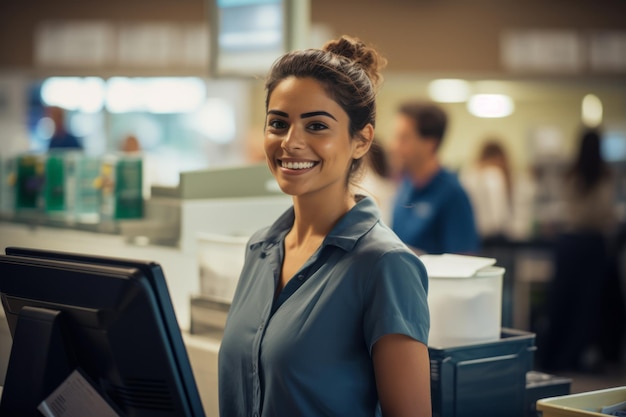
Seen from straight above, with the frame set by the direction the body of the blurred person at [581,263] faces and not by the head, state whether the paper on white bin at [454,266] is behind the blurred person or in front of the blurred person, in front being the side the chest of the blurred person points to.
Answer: behind

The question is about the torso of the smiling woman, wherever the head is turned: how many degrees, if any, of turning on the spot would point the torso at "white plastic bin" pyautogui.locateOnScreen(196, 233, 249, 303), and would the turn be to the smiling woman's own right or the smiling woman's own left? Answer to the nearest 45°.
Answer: approximately 135° to the smiling woman's own right

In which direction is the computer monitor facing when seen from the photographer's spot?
facing away from the viewer and to the right of the viewer

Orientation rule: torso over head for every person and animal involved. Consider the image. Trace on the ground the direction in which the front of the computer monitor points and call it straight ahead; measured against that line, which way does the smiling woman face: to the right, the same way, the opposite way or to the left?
the opposite way

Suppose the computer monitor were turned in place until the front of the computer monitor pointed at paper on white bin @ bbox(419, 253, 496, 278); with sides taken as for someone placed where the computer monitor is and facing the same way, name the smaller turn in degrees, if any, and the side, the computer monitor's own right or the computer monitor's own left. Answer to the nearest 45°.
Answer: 0° — it already faces it

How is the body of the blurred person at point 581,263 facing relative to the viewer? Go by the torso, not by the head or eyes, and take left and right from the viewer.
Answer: facing away from the viewer

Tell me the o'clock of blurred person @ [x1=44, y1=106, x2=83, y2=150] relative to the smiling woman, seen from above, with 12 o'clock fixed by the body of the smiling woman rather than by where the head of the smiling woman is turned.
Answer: The blurred person is roughly at 4 o'clock from the smiling woman.

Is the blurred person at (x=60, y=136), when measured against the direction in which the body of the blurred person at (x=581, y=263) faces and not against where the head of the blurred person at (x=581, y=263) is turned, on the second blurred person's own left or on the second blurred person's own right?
on the second blurred person's own left

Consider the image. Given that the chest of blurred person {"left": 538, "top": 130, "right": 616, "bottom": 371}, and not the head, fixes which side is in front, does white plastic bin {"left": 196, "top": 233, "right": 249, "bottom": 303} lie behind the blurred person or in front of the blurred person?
behind
